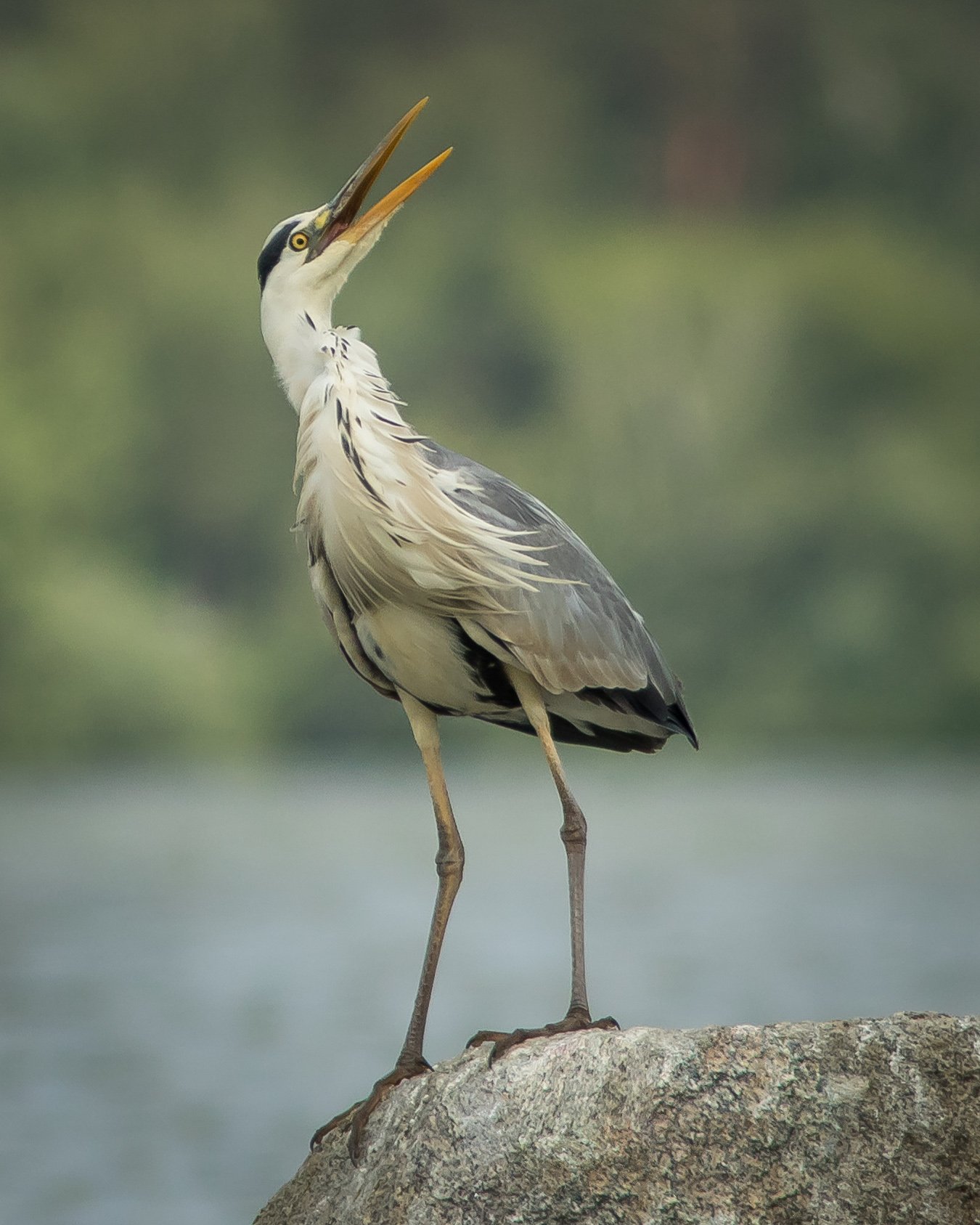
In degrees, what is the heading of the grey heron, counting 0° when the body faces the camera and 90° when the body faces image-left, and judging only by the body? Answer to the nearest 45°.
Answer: approximately 45°
